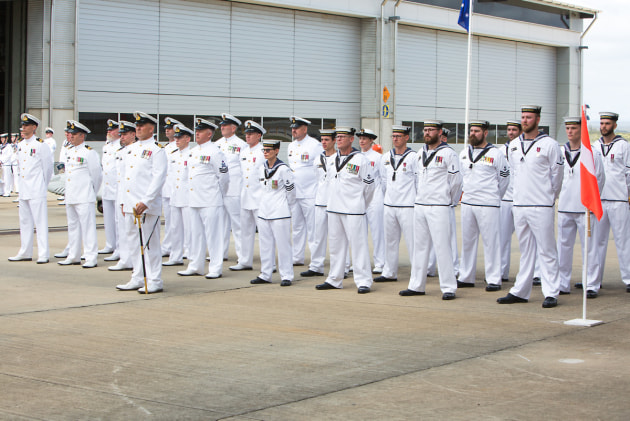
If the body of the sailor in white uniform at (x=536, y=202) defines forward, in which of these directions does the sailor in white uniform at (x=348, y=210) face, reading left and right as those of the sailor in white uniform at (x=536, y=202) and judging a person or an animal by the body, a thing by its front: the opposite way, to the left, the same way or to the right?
the same way

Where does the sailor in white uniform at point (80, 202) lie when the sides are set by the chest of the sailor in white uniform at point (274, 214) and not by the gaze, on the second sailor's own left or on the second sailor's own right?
on the second sailor's own right

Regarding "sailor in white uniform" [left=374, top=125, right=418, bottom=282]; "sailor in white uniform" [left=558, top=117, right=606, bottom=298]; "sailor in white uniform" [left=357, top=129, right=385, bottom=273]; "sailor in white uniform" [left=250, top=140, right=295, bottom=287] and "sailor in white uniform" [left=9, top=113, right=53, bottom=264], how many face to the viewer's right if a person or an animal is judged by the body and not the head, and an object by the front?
0

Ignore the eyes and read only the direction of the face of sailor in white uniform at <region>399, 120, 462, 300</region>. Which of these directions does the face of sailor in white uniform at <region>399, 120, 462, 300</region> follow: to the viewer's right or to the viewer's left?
to the viewer's left

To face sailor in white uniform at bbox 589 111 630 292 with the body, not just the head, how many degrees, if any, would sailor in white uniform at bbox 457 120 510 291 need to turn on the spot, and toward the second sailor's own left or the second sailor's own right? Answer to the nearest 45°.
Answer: approximately 135° to the second sailor's own left

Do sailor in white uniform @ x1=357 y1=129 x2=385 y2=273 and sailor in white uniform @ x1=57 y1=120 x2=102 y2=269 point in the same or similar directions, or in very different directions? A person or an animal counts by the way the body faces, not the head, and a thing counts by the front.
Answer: same or similar directions

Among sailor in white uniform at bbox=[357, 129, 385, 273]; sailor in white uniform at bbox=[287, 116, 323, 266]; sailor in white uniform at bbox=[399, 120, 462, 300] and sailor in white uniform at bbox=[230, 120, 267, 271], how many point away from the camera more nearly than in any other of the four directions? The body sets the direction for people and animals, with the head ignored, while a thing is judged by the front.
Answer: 0

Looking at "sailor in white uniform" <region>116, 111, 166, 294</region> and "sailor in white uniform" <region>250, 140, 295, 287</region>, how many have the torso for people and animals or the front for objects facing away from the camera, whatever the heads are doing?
0

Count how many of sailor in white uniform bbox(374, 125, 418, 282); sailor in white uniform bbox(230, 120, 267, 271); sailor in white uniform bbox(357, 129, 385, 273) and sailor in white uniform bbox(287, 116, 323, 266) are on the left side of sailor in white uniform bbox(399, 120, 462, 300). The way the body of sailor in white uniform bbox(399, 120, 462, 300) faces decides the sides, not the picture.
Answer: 0

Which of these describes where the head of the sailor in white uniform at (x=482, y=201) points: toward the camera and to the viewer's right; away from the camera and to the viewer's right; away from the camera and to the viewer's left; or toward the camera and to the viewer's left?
toward the camera and to the viewer's left

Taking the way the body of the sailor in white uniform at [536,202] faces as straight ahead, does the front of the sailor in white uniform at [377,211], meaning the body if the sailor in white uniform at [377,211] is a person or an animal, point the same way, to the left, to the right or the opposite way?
the same way

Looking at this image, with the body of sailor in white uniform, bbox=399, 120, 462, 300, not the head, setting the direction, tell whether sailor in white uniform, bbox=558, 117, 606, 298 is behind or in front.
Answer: behind

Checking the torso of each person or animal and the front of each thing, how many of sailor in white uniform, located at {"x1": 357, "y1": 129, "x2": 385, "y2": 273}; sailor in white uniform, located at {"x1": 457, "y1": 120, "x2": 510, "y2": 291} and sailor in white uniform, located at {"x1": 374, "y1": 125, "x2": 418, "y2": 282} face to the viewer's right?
0

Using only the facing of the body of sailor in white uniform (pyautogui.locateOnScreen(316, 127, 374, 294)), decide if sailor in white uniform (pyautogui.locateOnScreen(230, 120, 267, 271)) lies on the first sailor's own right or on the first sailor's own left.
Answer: on the first sailor's own right

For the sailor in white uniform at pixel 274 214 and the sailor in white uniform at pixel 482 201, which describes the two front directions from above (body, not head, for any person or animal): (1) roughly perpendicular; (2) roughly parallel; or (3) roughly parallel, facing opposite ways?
roughly parallel

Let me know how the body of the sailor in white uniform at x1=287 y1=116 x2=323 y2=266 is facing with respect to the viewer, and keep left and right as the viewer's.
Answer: facing the viewer and to the left of the viewer

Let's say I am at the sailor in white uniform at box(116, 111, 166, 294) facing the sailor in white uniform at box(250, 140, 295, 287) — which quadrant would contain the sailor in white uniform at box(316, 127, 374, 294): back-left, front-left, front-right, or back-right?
front-right

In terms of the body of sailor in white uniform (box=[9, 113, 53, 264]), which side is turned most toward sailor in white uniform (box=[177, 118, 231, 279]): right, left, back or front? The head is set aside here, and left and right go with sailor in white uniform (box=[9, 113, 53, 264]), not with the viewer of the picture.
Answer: left
